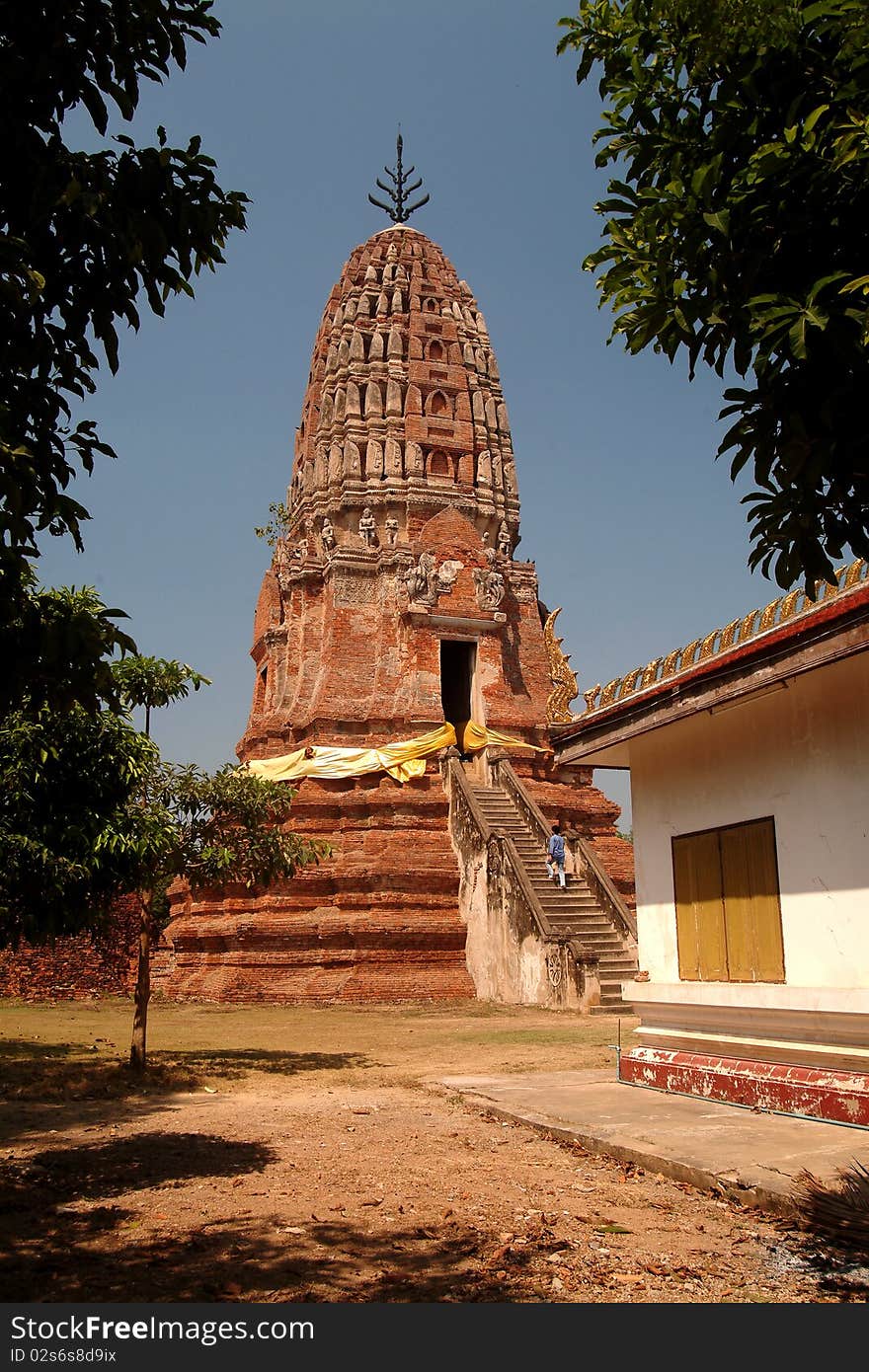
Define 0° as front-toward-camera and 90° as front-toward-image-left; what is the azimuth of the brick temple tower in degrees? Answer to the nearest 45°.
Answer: approximately 315°

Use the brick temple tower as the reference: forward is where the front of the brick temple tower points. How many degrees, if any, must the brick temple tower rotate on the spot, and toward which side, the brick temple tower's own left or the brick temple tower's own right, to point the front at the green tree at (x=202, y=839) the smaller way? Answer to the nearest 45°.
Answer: approximately 45° to the brick temple tower's own right

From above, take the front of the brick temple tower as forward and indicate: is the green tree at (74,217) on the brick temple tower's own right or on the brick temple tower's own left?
on the brick temple tower's own right

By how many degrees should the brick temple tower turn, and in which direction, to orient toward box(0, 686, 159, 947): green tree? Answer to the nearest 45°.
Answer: approximately 45° to its right

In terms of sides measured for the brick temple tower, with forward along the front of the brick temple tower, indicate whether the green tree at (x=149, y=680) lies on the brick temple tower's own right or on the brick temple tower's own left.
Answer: on the brick temple tower's own right
